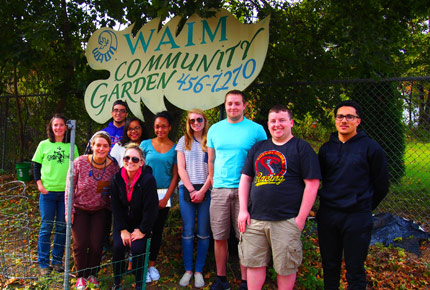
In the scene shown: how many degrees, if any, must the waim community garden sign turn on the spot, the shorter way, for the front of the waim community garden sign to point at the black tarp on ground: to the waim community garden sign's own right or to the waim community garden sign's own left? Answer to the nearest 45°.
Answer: approximately 90° to the waim community garden sign's own left

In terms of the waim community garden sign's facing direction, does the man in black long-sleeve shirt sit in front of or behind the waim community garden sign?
in front

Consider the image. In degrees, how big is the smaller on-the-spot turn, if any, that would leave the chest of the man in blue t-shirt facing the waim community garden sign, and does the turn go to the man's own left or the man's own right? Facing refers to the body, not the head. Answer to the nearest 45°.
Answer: approximately 135° to the man's own right

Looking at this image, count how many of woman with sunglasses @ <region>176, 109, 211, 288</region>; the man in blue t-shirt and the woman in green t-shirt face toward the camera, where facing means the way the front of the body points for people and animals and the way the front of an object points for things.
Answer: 3

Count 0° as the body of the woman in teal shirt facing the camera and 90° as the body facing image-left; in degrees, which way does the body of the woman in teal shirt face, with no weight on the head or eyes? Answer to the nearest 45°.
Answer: approximately 0°

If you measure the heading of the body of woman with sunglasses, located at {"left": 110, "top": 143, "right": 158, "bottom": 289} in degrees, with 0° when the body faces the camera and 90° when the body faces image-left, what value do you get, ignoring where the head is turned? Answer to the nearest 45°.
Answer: approximately 0°
